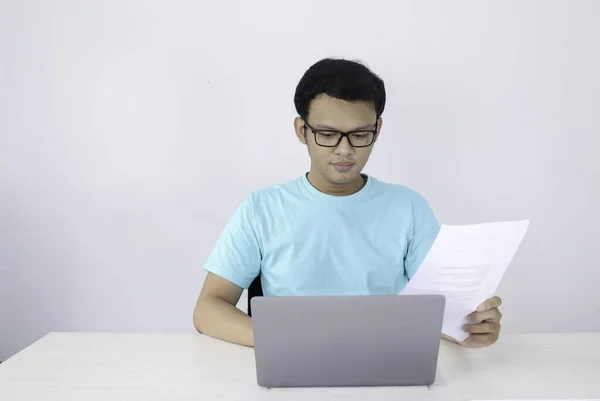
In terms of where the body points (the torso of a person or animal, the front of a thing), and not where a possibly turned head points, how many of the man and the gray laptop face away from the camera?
1

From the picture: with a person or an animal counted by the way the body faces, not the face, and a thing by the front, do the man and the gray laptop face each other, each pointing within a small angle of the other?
yes

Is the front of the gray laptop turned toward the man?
yes

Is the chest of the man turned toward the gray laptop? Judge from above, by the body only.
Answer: yes

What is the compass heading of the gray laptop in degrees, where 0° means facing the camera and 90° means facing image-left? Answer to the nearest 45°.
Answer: approximately 180°

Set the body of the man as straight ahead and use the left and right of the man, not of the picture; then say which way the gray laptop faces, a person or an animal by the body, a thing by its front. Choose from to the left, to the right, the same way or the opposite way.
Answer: the opposite way

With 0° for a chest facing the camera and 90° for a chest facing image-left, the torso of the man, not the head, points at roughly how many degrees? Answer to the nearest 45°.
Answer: approximately 0°
